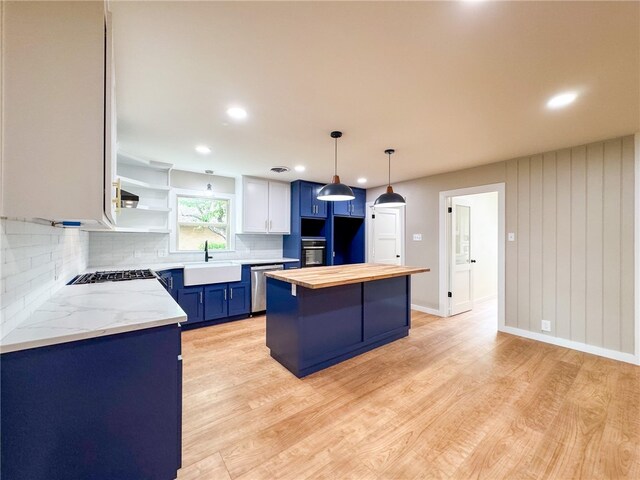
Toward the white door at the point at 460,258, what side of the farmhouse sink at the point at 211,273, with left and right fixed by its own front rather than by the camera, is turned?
left

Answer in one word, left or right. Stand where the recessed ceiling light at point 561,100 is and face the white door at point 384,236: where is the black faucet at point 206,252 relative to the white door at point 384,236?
left

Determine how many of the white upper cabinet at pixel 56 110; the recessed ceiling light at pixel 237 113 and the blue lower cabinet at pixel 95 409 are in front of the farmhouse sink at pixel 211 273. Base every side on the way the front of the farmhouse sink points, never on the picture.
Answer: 3

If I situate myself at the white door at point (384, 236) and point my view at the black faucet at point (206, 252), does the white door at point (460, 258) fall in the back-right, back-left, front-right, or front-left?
back-left

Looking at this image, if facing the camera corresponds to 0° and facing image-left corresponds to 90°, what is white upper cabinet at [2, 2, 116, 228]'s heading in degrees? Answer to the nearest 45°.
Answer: approximately 270°

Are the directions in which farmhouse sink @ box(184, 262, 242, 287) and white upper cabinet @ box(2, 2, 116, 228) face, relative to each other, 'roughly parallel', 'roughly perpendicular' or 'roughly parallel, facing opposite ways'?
roughly perpendicular

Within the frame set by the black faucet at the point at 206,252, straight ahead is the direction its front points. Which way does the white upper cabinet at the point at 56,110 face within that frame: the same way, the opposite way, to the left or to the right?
to the left

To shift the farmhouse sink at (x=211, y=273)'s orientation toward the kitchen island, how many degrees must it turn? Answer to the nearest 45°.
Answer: approximately 45° to its left

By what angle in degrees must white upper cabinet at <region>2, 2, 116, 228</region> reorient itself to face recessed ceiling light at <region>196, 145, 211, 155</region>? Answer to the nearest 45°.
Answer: approximately 45° to its left

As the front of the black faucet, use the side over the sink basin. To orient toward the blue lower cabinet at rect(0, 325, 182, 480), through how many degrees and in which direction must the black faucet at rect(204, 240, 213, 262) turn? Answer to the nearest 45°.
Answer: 0° — it already faces it

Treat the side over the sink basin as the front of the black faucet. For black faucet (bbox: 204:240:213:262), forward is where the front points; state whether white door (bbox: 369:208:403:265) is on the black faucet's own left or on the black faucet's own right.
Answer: on the black faucet's own left
